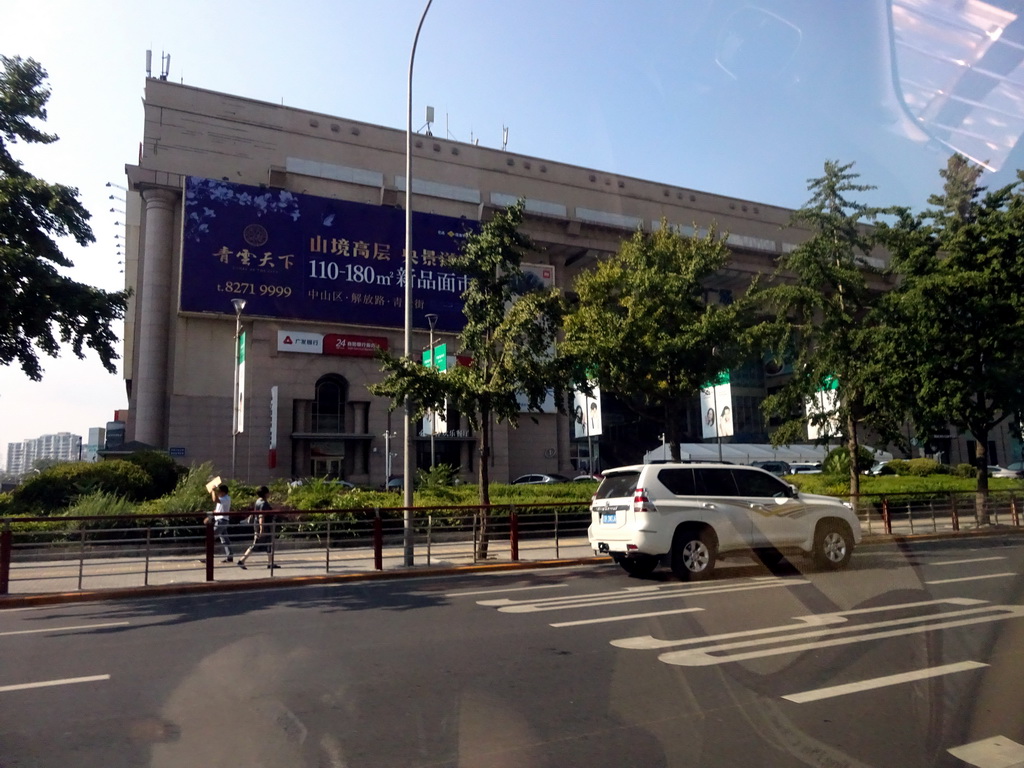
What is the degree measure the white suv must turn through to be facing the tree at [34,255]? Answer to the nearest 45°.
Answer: approximately 135° to its left

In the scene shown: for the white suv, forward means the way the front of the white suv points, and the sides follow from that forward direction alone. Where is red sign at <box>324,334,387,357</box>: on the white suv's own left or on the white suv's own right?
on the white suv's own left

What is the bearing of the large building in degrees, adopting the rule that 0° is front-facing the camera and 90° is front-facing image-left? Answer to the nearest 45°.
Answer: approximately 315°

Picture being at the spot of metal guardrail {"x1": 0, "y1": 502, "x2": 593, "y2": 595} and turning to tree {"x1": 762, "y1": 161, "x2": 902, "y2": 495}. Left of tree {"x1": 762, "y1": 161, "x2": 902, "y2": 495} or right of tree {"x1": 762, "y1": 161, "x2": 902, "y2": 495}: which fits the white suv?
right

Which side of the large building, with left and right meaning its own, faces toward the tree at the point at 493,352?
front

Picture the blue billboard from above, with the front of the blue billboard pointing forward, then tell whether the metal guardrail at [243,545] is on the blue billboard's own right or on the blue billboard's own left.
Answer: on the blue billboard's own right

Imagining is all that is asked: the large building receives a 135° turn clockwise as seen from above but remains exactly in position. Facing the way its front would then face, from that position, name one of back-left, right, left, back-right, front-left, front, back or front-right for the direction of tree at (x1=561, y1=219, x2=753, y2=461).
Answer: back-left

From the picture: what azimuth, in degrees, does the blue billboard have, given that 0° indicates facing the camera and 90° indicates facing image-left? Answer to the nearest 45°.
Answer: approximately 315°

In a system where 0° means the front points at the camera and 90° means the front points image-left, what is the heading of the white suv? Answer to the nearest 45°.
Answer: approximately 225°

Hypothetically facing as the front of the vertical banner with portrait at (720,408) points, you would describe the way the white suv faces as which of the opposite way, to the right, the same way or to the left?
the opposite way

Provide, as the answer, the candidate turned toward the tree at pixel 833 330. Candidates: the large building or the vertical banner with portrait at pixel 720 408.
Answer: the large building

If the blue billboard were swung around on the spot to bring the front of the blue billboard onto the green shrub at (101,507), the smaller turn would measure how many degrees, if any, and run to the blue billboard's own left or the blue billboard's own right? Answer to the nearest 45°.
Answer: approximately 45° to the blue billboard's own right

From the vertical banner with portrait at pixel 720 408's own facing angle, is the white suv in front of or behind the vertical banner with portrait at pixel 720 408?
in front

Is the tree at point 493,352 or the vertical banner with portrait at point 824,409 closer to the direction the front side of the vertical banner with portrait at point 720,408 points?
the tree

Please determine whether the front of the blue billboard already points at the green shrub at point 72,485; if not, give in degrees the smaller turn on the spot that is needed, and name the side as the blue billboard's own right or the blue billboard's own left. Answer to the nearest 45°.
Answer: approximately 45° to the blue billboard's own right
